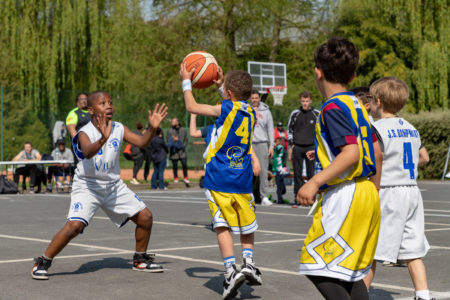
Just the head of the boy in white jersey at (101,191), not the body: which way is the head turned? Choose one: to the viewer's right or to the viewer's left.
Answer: to the viewer's right

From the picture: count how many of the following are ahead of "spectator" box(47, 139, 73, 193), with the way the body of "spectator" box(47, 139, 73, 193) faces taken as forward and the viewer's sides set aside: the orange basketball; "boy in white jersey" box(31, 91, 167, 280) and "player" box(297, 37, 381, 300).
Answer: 3

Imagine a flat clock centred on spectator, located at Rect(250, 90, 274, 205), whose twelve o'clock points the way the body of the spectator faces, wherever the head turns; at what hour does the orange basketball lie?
The orange basketball is roughly at 12 o'clock from the spectator.

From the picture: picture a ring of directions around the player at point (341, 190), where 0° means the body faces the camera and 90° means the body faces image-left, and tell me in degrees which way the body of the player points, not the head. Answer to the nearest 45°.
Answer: approximately 135°

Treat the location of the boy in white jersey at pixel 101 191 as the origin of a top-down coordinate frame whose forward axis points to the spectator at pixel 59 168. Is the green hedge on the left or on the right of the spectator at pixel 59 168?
right

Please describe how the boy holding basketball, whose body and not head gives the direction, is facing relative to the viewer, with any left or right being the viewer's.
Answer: facing away from the viewer and to the left of the viewer

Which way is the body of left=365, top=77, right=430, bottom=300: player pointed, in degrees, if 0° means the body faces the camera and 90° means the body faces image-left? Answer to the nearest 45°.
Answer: approximately 135°

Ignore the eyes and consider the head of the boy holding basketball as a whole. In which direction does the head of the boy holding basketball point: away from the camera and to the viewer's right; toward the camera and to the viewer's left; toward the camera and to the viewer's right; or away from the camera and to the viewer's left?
away from the camera and to the viewer's left

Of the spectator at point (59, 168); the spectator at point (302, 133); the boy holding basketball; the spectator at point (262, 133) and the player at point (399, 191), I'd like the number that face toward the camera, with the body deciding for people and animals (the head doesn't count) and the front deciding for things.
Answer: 3

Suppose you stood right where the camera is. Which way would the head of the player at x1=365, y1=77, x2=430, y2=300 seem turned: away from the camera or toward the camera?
away from the camera

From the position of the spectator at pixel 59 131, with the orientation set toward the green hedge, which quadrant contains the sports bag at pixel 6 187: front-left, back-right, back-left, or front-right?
back-right
